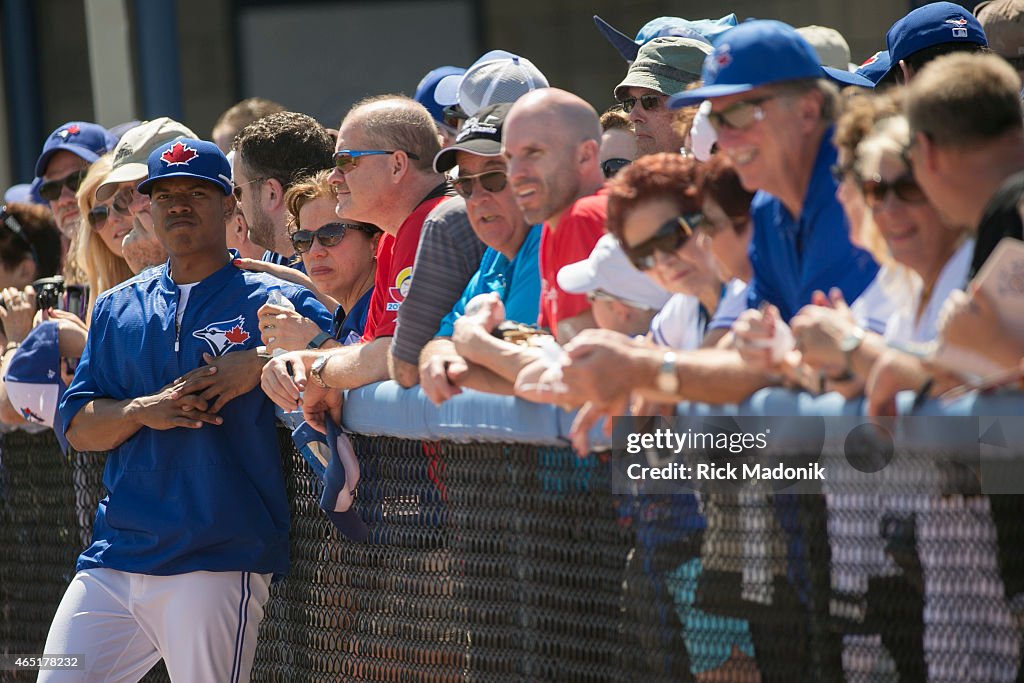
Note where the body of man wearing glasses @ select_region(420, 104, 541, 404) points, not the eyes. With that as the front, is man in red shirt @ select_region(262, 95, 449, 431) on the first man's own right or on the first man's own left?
on the first man's own right

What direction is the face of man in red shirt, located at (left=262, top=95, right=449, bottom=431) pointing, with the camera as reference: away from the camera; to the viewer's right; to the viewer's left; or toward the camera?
to the viewer's left

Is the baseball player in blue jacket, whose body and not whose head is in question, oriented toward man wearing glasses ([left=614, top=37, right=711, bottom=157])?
no

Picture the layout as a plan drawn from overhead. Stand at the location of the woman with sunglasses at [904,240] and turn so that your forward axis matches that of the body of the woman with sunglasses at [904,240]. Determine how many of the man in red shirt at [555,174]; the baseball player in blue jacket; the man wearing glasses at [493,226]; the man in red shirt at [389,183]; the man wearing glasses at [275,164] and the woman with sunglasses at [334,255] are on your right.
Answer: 6

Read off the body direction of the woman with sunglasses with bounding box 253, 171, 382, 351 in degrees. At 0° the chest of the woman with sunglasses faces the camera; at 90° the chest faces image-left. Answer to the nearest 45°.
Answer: approximately 45°

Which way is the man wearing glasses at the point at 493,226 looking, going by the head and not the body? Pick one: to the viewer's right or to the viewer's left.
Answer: to the viewer's left

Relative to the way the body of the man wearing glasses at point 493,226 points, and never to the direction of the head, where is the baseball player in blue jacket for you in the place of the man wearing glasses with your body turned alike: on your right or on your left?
on your right

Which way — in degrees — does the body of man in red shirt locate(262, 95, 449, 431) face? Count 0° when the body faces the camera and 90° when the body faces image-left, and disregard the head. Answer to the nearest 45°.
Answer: approximately 90°

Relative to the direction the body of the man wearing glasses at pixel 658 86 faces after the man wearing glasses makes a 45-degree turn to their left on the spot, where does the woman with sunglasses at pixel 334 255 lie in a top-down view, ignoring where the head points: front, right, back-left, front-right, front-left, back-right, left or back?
right

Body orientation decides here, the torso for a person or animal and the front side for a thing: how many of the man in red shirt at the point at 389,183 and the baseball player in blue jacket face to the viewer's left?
1

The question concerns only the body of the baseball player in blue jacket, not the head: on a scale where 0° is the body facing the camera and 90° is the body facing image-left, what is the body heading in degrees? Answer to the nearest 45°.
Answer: approximately 0°

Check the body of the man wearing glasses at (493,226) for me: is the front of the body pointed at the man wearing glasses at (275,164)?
no

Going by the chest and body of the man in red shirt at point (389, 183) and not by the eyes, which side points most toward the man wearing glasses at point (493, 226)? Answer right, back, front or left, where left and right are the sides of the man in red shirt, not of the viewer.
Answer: left

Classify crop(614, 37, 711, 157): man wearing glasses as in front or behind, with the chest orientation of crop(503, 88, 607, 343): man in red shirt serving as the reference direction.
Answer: behind

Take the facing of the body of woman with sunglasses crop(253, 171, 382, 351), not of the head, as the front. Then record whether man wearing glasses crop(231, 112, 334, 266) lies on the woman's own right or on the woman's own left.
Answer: on the woman's own right
